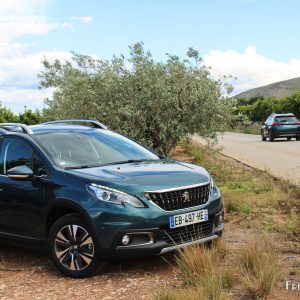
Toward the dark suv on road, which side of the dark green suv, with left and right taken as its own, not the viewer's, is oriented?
left

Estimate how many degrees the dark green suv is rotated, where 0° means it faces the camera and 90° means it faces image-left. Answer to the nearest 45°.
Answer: approximately 315°

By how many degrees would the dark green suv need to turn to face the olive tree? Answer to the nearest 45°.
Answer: approximately 135° to its left
